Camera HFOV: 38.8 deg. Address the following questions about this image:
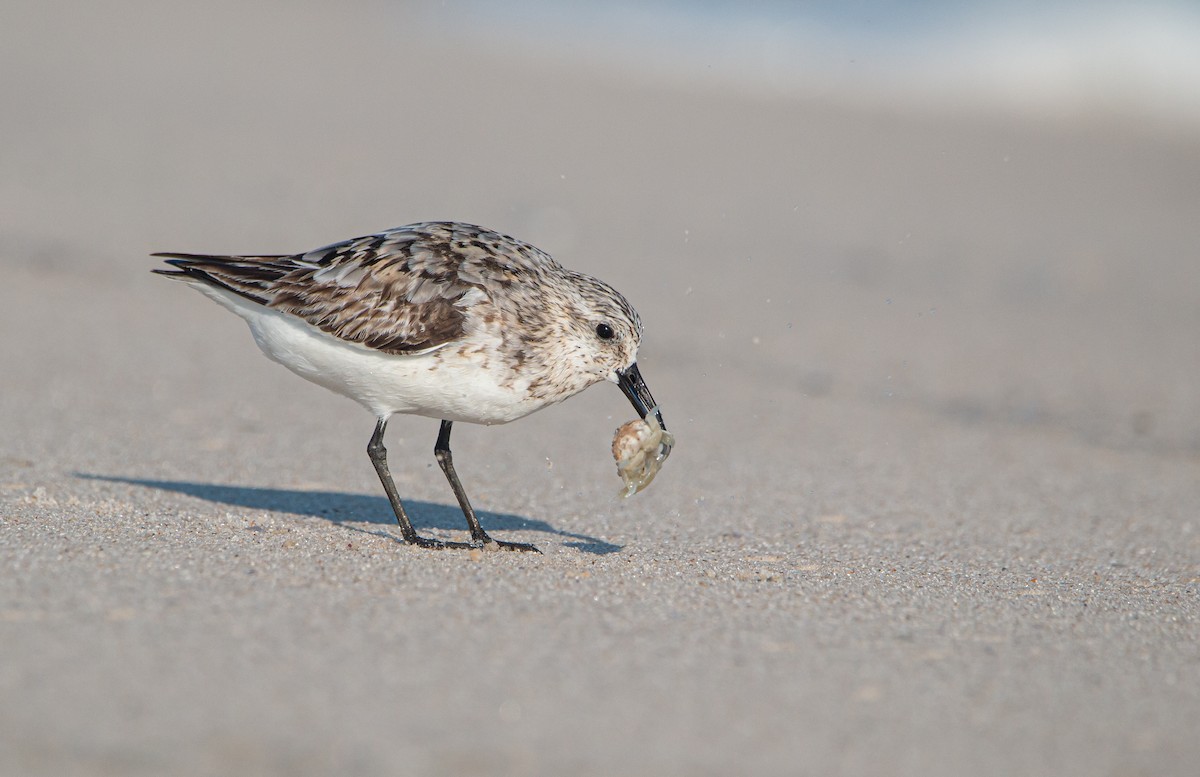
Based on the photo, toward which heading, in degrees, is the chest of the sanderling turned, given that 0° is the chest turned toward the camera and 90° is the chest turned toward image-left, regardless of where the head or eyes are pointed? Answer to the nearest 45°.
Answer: approximately 270°

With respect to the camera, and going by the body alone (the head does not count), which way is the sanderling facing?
to the viewer's right
